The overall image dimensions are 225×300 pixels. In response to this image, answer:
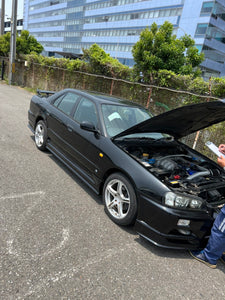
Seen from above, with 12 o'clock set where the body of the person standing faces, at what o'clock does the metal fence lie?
The metal fence is roughly at 2 o'clock from the person standing.

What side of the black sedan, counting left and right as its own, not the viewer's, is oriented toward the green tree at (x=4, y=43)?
back

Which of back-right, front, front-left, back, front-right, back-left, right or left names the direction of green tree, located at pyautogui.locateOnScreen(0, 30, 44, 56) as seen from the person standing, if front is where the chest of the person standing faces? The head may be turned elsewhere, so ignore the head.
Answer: front-right

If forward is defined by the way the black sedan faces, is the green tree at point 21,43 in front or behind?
behind

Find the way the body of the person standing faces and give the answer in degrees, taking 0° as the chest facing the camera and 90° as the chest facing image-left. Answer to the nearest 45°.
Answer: approximately 90°

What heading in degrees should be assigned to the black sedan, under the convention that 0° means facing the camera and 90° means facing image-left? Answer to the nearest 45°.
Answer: approximately 315°

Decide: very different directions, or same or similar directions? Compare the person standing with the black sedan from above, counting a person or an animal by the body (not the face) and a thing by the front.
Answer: very different directions

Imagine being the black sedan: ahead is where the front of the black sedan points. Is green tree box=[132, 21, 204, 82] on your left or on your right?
on your left

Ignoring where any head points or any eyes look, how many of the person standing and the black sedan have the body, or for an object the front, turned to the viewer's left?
1
